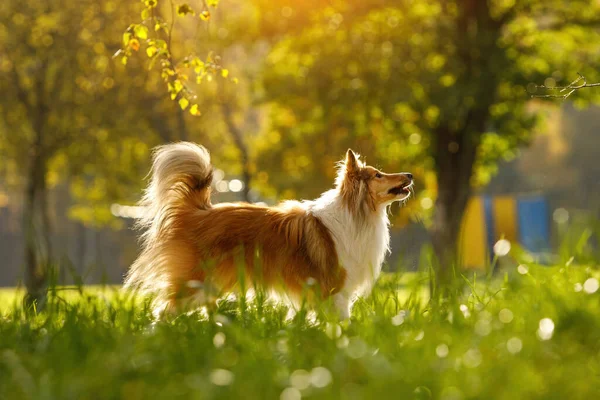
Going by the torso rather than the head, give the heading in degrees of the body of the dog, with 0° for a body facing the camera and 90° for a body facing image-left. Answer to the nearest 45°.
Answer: approximately 270°
